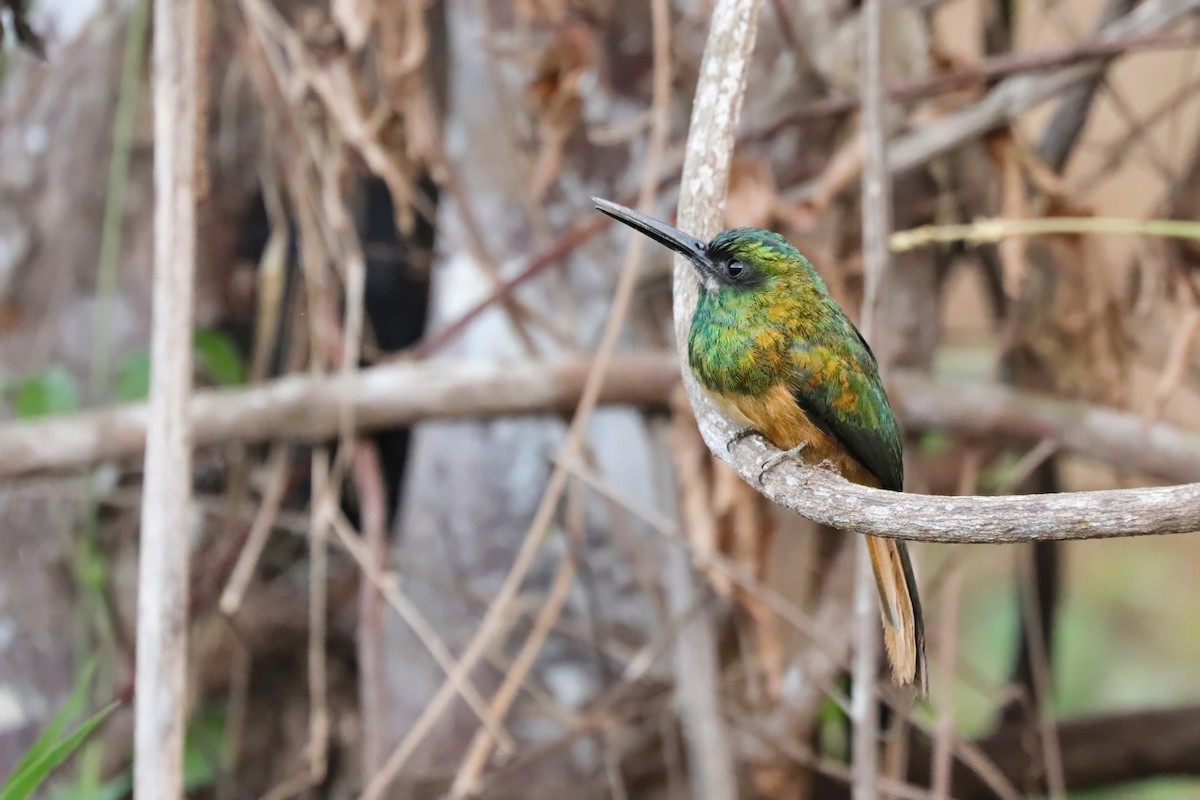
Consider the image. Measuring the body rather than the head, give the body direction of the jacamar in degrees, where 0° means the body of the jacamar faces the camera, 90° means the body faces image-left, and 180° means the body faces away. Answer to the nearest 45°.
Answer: approximately 90°

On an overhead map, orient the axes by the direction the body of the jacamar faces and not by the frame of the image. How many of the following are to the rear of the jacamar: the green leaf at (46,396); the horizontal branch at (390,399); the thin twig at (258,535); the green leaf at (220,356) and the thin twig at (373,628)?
0

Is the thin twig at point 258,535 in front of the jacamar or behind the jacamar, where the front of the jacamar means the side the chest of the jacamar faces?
in front

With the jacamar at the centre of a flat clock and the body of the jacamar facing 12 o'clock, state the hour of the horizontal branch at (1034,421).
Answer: The horizontal branch is roughly at 4 o'clock from the jacamar.

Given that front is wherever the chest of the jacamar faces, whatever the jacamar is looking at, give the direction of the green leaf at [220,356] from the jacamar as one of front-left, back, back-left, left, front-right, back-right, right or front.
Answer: front-right

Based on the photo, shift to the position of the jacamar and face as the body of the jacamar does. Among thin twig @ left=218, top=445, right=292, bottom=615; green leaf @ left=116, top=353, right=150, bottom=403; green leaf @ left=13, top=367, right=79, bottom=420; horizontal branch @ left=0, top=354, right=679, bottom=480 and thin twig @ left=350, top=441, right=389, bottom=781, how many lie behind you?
0

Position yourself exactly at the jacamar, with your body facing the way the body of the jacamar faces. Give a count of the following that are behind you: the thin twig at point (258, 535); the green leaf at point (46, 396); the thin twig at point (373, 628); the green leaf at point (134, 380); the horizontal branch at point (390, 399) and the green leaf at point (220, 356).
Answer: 0

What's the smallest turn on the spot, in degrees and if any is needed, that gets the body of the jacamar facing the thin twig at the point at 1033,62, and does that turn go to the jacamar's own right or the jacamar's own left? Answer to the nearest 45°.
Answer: approximately 135° to the jacamar's own right

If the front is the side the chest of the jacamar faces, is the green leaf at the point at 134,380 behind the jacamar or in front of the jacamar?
in front
